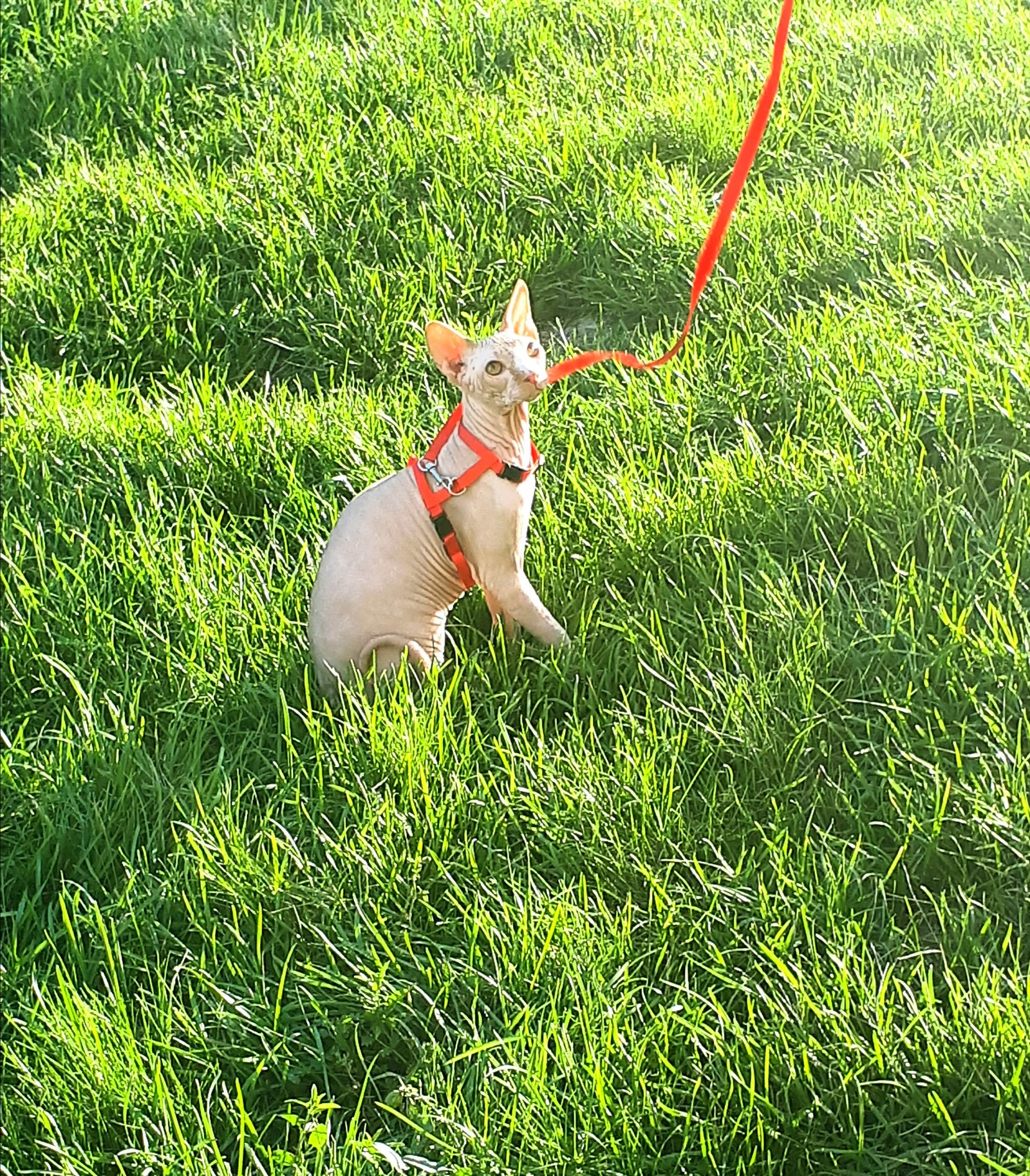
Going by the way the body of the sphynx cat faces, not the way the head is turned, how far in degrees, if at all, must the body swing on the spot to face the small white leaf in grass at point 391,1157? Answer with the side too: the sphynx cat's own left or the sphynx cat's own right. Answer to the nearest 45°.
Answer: approximately 90° to the sphynx cat's own right

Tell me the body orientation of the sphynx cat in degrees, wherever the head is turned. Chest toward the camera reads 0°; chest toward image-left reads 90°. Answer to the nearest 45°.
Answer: approximately 270°
